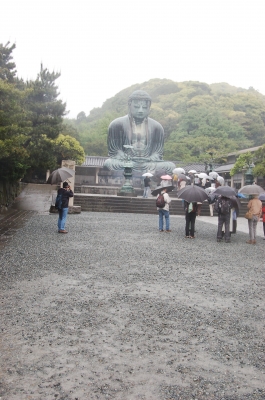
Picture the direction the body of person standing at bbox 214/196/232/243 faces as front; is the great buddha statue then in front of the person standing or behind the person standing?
in front

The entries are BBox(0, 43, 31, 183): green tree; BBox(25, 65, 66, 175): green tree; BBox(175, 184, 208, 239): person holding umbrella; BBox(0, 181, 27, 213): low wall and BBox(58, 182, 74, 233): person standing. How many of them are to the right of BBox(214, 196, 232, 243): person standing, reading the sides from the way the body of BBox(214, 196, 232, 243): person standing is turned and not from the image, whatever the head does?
0

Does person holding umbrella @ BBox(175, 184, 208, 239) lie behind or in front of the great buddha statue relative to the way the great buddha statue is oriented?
in front

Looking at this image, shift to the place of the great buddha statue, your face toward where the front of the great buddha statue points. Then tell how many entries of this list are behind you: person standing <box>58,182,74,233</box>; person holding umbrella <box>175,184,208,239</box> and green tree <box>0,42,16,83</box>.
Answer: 0

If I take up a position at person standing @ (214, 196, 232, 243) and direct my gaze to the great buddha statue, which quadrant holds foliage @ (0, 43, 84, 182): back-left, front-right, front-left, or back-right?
front-left

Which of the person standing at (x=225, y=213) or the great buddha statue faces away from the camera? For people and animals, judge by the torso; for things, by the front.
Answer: the person standing

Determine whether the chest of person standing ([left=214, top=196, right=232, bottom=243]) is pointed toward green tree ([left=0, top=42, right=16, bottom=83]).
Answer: no

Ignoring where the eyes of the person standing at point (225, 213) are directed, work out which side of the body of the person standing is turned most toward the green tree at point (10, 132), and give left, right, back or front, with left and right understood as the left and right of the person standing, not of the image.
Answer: left

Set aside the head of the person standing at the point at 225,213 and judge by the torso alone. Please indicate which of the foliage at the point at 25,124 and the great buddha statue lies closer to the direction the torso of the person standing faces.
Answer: the great buddha statue

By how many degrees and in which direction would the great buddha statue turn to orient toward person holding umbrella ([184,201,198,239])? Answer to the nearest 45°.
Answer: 0° — it already faces them

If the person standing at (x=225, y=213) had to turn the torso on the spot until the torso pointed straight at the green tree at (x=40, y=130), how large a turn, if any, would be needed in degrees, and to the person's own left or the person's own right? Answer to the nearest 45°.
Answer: approximately 45° to the person's own left

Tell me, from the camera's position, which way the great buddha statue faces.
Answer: facing the viewer

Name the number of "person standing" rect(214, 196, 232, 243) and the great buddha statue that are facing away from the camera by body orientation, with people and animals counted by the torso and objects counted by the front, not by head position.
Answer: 1

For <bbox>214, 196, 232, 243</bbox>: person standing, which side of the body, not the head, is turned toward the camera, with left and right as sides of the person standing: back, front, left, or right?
back

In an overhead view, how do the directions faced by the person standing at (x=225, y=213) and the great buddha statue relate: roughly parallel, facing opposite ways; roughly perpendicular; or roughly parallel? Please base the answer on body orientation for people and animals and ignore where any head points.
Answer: roughly parallel, facing opposite ways

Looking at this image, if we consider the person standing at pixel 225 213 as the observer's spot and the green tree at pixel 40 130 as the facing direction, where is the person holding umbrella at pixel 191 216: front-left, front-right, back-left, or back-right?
front-left

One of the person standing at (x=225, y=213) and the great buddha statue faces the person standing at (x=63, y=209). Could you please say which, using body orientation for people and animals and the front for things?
the great buddha statue
